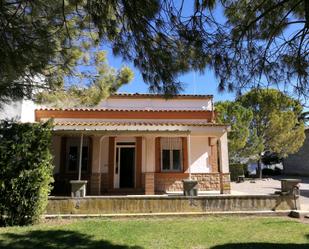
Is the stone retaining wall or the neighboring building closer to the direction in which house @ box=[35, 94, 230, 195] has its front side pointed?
the stone retaining wall

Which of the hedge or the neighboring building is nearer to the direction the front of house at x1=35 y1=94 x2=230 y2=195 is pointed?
the hedge

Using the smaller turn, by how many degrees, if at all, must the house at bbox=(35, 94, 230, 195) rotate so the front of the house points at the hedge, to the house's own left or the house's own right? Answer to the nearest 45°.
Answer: approximately 45° to the house's own right

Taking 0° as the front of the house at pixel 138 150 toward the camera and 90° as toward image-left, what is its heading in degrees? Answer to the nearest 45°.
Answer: approximately 0°

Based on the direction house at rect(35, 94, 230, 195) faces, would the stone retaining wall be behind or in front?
in front

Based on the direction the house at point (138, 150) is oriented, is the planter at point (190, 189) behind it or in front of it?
in front

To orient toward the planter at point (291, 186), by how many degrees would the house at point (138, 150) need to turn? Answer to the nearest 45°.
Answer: approximately 45° to its left

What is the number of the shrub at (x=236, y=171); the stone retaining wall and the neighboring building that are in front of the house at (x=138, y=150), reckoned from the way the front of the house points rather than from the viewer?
1

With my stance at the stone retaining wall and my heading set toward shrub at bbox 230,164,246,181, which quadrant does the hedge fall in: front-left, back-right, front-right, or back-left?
back-left

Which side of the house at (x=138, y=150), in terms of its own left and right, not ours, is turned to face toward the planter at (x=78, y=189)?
front

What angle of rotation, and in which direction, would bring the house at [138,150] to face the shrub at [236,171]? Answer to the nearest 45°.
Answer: approximately 135° to its left
